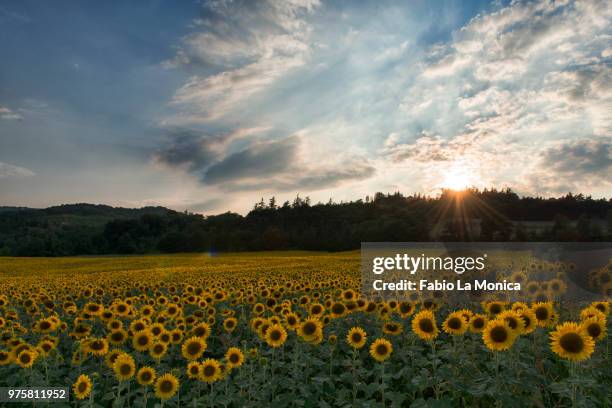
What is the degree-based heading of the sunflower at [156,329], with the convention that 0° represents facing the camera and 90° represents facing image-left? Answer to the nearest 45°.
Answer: approximately 0°

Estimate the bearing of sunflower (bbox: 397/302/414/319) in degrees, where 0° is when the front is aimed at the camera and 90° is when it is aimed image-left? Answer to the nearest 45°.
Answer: approximately 0°

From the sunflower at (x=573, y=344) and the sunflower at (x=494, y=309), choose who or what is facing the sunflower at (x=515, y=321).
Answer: the sunflower at (x=494, y=309)

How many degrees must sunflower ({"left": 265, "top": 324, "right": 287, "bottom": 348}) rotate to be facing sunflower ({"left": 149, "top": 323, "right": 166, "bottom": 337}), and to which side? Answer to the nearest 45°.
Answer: approximately 135° to its right

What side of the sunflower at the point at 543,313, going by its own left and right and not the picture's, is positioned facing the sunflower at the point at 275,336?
right

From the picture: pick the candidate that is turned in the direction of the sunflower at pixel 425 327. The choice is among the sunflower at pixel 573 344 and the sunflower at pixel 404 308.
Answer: the sunflower at pixel 404 308

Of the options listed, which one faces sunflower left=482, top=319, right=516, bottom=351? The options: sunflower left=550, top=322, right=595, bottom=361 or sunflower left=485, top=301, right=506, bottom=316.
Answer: sunflower left=485, top=301, right=506, bottom=316

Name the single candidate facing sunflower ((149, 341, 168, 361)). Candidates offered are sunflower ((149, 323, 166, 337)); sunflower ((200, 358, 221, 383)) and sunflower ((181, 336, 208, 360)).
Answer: sunflower ((149, 323, 166, 337))
